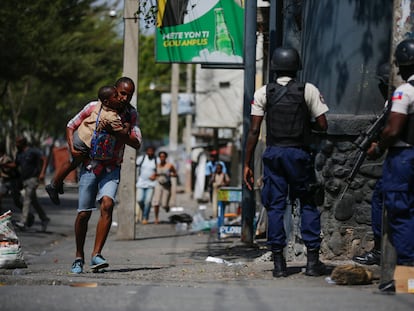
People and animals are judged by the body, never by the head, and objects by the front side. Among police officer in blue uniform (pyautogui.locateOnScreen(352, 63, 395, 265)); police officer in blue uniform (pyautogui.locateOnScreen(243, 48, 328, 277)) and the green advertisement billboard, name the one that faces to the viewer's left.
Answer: police officer in blue uniform (pyautogui.locateOnScreen(352, 63, 395, 265))

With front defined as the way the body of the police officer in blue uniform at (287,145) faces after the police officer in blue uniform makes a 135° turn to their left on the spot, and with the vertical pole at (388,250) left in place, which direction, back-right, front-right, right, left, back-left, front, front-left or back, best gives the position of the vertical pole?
left

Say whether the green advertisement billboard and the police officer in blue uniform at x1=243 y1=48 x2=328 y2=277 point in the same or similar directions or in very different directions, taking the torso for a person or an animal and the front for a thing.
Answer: very different directions

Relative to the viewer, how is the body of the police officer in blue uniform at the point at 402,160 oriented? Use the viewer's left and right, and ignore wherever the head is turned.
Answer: facing away from the viewer and to the left of the viewer

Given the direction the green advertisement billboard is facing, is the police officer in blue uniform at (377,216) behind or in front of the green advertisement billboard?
in front

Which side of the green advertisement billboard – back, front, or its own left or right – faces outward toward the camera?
front

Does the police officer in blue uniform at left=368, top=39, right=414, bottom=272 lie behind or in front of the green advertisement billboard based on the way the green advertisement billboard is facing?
in front

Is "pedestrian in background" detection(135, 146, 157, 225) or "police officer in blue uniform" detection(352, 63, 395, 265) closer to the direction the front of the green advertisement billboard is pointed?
the police officer in blue uniform

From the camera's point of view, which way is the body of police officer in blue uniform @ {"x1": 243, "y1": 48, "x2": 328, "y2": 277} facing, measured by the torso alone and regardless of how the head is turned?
away from the camera

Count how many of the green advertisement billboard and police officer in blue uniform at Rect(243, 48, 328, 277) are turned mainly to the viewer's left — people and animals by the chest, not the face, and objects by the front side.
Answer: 0

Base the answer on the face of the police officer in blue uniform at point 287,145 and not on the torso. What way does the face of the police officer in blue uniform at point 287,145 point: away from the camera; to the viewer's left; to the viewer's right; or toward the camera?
away from the camera

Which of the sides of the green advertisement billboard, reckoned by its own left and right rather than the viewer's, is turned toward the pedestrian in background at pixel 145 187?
back
